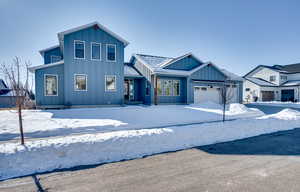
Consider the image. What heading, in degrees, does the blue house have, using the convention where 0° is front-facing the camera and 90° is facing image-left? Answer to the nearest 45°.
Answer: approximately 0°
